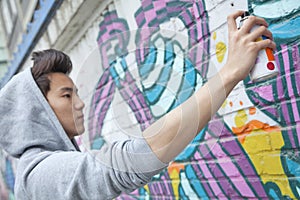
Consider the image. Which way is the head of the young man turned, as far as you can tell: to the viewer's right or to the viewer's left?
to the viewer's right

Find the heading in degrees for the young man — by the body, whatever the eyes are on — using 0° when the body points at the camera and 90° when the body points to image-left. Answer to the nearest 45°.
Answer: approximately 270°
